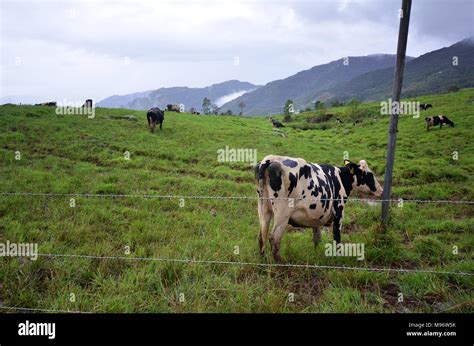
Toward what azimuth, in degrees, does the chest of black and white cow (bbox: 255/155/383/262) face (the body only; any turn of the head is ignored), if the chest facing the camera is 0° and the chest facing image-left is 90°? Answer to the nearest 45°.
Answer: approximately 225°

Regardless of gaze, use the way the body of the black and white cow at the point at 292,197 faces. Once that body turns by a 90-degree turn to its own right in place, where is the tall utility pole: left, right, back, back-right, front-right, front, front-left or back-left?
left
